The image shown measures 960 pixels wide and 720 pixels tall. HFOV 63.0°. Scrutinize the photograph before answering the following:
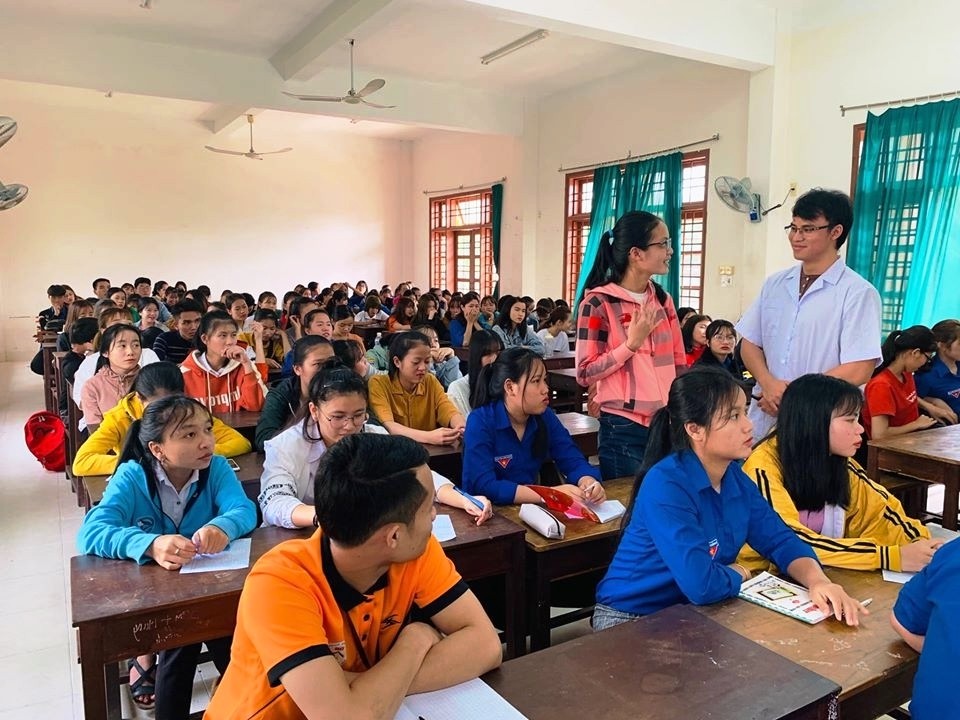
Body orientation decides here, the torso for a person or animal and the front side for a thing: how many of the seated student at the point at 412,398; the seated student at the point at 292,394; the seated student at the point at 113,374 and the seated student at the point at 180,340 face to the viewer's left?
0

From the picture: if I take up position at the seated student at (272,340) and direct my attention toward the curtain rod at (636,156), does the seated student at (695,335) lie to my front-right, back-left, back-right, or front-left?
front-right

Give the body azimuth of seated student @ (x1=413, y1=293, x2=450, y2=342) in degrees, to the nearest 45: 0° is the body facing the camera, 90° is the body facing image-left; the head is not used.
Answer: approximately 315°

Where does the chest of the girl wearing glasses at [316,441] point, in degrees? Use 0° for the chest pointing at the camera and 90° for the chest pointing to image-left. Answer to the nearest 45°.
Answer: approximately 315°

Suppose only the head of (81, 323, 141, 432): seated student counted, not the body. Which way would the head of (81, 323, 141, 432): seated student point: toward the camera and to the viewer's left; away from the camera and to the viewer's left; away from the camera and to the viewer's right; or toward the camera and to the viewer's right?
toward the camera and to the viewer's right

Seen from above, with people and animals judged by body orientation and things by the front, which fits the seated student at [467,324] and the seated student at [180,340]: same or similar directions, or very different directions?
same or similar directions

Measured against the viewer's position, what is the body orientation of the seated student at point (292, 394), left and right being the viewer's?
facing the viewer and to the right of the viewer

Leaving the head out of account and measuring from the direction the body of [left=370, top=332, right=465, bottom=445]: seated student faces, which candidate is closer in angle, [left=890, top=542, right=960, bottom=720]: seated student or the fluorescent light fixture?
the seated student

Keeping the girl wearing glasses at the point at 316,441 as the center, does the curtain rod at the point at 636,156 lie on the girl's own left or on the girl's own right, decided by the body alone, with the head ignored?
on the girl's own left

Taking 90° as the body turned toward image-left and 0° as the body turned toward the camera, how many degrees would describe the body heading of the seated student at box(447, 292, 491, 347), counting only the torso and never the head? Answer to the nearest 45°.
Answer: approximately 315°

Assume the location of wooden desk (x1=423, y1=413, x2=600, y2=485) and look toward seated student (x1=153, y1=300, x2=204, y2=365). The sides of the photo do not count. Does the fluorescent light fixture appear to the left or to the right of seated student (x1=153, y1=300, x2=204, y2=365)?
right

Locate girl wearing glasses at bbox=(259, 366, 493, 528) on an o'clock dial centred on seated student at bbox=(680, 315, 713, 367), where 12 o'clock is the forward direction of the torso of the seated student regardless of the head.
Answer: The girl wearing glasses is roughly at 2 o'clock from the seated student.

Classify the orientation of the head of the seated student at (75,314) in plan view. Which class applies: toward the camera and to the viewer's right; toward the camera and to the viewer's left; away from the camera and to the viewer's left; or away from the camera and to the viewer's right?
toward the camera and to the viewer's right

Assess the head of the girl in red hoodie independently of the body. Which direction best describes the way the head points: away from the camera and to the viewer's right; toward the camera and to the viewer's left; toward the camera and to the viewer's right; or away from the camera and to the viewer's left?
toward the camera and to the viewer's right
